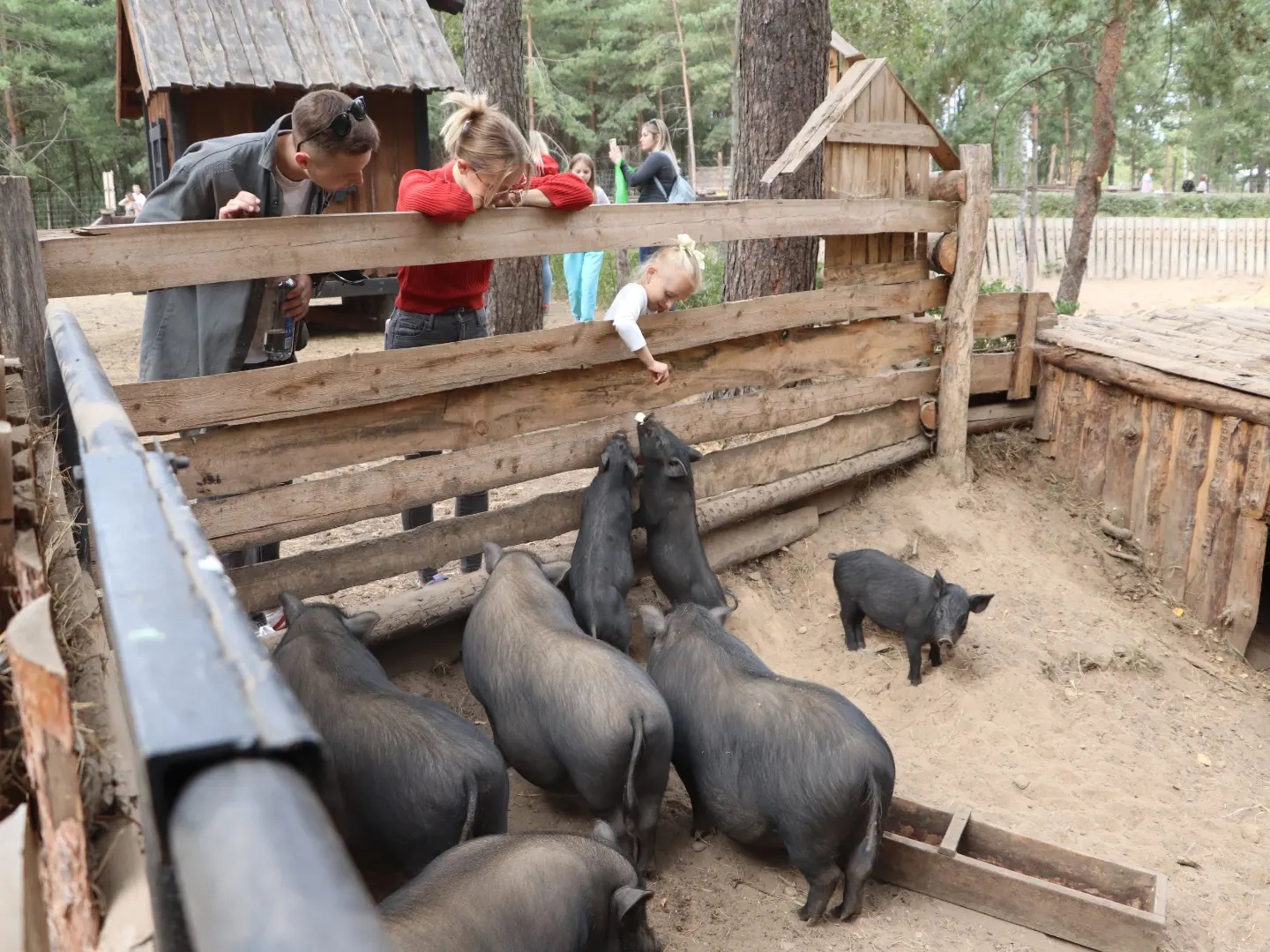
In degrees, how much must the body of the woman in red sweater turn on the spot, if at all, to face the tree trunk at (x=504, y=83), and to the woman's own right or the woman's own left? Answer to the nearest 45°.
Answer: approximately 135° to the woman's own left

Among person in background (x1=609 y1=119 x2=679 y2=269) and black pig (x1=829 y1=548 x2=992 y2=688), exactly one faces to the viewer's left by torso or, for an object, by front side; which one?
the person in background

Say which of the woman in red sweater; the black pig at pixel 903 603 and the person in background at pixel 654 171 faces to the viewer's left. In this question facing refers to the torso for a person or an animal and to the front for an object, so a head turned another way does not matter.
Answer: the person in background

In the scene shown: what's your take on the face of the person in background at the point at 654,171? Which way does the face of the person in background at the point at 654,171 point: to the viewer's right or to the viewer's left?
to the viewer's left

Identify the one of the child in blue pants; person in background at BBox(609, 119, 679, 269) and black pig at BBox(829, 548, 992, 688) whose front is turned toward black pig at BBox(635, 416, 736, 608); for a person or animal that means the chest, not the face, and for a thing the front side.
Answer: the child in blue pants

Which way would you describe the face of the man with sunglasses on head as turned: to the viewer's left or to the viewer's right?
to the viewer's right

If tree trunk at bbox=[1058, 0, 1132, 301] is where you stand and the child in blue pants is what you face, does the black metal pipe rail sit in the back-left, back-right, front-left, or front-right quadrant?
front-left

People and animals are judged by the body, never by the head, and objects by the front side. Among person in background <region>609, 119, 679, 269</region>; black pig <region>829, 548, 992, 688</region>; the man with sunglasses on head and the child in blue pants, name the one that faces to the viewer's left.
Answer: the person in background

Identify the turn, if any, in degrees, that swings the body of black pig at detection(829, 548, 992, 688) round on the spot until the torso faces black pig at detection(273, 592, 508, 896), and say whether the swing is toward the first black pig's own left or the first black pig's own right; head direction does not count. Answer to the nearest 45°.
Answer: approximately 90° to the first black pig's own right

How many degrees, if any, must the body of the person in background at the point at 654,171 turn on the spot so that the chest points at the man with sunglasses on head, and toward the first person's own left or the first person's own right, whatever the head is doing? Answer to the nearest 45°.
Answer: approximately 90° to the first person's own left

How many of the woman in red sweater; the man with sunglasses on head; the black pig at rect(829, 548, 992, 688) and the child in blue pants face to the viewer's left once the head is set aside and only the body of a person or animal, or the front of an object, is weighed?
0

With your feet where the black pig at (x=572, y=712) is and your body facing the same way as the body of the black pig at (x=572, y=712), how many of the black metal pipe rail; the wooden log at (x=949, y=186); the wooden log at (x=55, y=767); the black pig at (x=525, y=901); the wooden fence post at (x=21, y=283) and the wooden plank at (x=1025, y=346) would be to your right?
2

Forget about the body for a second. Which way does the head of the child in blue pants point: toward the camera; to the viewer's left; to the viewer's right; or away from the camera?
toward the camera

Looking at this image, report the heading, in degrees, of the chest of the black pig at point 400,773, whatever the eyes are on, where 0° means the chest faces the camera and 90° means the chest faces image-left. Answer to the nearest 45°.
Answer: approximately 135°

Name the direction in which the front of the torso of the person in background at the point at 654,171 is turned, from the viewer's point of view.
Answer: to the viewer's left

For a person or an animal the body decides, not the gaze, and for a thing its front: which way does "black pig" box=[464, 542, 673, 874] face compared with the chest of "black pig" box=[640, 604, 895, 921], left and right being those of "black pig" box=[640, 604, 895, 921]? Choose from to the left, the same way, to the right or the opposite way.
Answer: the same way

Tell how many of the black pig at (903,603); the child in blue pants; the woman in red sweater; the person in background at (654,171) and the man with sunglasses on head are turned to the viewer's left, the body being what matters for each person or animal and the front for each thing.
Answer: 1

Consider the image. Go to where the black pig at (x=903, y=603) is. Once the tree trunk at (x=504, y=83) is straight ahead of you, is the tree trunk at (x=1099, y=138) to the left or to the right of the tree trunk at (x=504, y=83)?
right

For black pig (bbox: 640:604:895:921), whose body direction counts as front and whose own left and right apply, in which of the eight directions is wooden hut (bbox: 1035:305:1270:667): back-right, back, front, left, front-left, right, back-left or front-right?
right

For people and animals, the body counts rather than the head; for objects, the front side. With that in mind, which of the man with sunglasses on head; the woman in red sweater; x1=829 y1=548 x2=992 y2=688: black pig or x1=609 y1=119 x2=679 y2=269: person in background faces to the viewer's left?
the person in background
